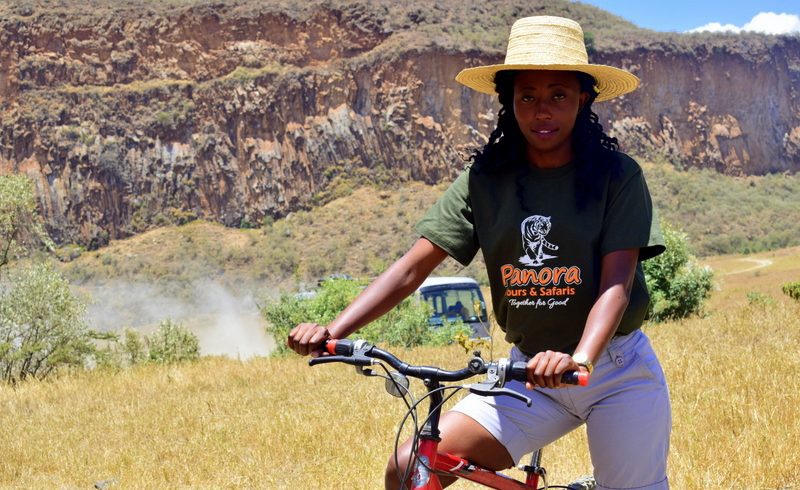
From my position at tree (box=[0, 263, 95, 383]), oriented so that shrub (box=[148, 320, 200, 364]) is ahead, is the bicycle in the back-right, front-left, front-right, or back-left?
back-right

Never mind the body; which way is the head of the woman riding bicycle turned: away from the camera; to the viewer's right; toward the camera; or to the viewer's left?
toward the camera

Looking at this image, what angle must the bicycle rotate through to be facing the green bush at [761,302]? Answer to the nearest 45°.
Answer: approximately 180°

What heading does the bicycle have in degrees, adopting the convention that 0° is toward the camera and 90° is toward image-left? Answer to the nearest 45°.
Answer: approximately 45°

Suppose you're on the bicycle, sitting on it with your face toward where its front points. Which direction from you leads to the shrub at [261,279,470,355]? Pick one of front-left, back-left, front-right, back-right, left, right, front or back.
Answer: back-right

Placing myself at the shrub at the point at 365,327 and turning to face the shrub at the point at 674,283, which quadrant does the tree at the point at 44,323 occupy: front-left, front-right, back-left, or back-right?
back-right

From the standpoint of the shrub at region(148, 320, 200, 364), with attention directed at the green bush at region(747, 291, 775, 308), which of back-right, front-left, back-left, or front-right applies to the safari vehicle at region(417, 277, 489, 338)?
front-left

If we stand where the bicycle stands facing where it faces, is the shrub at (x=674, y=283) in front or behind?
behind

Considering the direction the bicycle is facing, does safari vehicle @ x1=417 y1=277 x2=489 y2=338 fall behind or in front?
behind

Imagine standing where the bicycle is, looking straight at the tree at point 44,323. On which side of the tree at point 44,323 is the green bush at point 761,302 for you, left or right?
right
